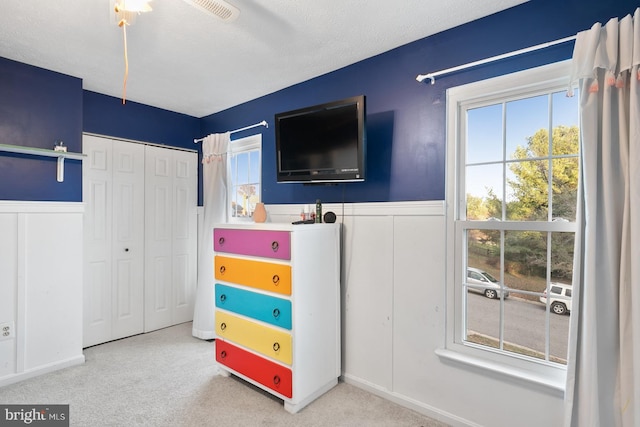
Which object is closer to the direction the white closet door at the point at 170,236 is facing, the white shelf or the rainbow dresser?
the rainbow dresser

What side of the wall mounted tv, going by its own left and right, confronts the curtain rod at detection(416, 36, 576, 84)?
left

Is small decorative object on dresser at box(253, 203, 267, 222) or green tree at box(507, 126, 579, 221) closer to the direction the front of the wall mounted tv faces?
the small decorative object on dresser

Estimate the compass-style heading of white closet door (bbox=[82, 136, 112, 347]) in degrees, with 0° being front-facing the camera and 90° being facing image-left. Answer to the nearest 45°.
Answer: approximately 315°

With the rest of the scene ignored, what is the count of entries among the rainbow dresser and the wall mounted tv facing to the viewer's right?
0

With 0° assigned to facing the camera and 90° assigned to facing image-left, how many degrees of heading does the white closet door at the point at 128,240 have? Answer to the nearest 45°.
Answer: approximately 315°

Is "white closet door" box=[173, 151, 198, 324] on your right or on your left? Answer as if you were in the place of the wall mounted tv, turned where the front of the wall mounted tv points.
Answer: on your right

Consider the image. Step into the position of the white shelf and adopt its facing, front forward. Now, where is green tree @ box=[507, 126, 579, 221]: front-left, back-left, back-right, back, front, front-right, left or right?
front

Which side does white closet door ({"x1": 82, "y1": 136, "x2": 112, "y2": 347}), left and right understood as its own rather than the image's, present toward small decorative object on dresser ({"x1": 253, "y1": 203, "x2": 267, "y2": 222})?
front

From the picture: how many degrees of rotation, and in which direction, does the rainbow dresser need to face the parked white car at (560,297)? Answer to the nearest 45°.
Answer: approximately 90° to its left

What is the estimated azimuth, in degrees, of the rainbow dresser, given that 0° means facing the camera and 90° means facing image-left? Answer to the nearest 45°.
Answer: approximately 45°

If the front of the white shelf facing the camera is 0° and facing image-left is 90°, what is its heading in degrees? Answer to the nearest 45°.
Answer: approximately 315°
